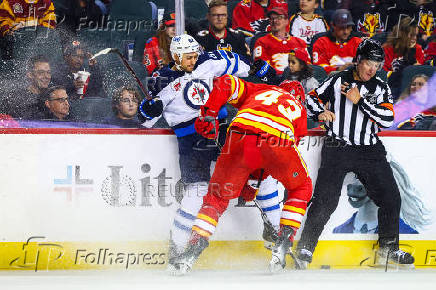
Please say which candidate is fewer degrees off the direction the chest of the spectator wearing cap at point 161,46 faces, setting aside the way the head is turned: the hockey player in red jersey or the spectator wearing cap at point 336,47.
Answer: the hockey player in red jersey

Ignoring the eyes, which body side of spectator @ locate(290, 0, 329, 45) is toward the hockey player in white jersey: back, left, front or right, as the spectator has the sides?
front

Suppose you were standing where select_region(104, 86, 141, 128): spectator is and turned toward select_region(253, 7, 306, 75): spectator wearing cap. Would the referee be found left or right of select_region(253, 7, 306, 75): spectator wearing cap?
right

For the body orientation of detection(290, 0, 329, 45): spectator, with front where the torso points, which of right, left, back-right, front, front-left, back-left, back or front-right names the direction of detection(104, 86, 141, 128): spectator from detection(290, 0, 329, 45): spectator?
front-right

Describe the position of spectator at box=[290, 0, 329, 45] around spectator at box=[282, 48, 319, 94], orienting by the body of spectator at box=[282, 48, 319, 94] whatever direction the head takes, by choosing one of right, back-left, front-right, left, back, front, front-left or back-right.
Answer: back-right

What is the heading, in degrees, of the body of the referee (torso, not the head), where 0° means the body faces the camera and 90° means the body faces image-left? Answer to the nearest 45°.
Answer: approximately 0°

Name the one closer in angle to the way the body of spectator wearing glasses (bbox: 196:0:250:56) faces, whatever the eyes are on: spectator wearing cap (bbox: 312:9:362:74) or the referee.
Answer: the referee

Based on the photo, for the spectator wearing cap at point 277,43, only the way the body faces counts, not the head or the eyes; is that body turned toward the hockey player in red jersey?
yes

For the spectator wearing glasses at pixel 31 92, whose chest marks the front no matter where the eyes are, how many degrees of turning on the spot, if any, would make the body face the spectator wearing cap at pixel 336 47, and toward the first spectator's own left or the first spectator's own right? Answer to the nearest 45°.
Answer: approximately 45° to the first spectator's own left

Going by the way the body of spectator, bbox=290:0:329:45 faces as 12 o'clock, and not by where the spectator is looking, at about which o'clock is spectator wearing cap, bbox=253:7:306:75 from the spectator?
The spectator wearing cap is roughly at 1 o'clock from the spectator.

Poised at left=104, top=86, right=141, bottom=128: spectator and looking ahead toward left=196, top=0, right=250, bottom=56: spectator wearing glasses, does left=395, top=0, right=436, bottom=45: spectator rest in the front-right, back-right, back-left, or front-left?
front-right

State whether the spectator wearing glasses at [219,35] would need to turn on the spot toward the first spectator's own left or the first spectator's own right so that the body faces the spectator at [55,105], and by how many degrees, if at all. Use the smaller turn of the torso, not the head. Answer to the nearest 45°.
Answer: approximately 45° to the first spectator's own right
